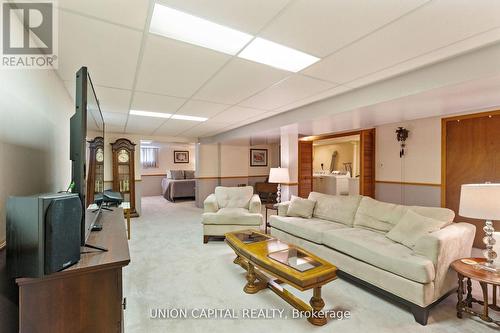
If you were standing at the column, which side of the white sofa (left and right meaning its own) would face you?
right

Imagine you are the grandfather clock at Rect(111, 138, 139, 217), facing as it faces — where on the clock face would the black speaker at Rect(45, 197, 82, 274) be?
The black speaker is roughly at 12 o'clock from the grandfather clock.

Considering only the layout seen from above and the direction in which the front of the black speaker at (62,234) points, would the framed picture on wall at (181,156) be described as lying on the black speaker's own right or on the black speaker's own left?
on the black speaker's own left

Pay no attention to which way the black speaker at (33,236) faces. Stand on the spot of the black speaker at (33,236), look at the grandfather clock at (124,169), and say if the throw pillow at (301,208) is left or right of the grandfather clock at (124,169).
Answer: right

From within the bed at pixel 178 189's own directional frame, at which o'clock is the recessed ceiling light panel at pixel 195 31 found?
The recessed ceiling light panel is roughly at 12 o'clock from the bed.

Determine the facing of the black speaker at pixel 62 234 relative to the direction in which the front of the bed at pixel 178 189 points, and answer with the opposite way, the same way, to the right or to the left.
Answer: to the left

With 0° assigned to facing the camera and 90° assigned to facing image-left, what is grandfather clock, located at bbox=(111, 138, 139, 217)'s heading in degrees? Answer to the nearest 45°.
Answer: approximately 0°

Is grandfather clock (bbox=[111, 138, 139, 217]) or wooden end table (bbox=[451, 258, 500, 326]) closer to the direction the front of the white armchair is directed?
the wooden end table

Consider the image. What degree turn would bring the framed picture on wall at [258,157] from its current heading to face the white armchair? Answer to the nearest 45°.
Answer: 0° — it already faces it

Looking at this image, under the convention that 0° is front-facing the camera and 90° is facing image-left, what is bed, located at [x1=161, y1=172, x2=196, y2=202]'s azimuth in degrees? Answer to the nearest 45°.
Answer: approximately 0°

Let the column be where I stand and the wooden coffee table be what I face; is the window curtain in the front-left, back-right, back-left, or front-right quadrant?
back-right
